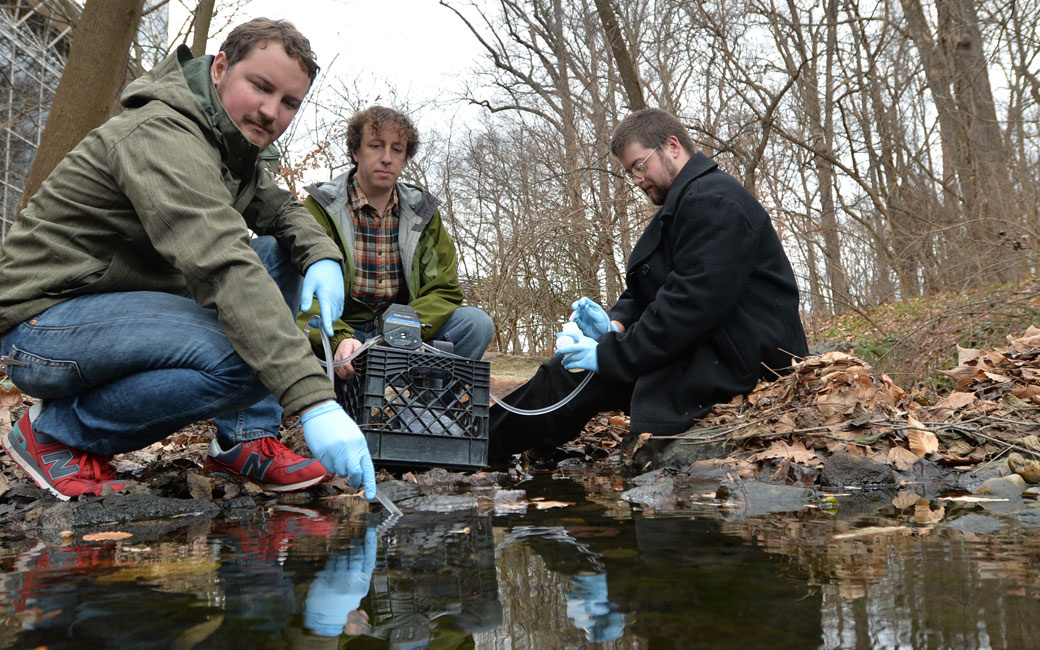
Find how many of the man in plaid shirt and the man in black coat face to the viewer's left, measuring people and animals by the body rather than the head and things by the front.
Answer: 1

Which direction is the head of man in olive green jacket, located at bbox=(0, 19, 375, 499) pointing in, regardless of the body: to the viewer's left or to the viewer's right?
to the viewer's right

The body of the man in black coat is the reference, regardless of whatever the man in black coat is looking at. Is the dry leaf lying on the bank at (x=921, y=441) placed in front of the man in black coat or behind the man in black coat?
behind

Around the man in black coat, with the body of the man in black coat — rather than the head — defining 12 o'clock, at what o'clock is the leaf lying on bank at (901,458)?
The leaf lying on bank is roughly at 7 o'clock from the man in black coat.

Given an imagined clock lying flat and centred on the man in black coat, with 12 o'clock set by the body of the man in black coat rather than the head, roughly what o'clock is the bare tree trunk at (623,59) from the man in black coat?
The bare tree trunk is roughly at 3 o'clock from the man in black coat.

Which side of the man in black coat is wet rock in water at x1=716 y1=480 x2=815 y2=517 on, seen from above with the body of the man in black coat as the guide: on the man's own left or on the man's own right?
on the man's own left

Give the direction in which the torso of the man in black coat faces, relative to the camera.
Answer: to the viewer's left
